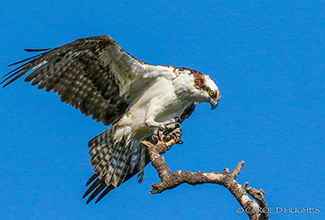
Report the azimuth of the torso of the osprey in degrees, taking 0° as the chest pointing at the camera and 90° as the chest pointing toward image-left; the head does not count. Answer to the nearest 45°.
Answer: approximately 270°
